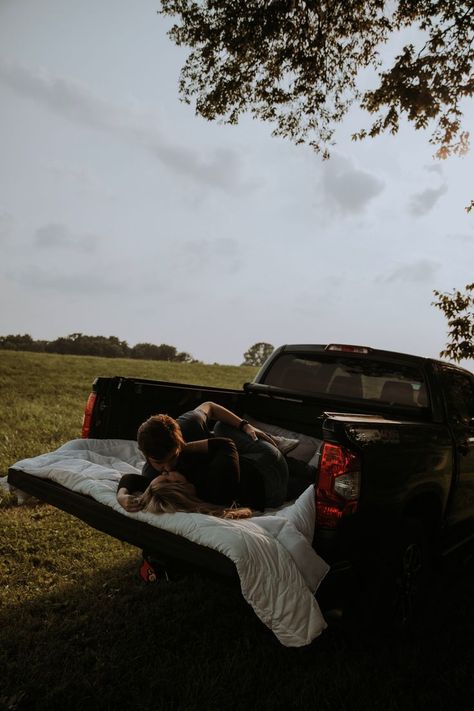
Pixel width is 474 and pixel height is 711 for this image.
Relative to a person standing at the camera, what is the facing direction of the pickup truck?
facing away from the viewer and to the right of the viewer
